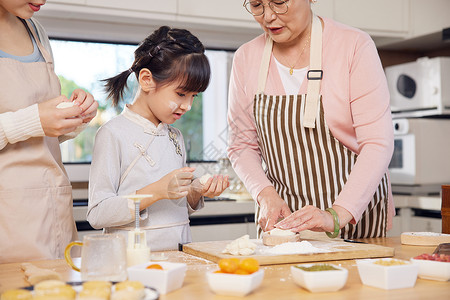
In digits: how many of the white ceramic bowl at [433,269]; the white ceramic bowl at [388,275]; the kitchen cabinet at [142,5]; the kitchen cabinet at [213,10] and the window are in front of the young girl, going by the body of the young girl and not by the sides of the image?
2

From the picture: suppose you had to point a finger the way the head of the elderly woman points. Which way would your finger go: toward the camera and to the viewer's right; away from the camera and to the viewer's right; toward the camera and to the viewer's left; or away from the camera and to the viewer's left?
toward the camera and to the viewer's left

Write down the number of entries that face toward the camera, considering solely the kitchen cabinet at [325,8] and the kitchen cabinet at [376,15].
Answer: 2

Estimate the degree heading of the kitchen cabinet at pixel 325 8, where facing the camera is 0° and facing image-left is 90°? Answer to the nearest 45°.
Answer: approximately 0°

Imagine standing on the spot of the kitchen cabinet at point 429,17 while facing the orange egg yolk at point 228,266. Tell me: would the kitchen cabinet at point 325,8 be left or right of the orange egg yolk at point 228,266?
right

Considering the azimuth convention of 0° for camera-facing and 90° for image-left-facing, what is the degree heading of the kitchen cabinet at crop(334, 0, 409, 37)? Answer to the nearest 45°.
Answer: approximately 0°

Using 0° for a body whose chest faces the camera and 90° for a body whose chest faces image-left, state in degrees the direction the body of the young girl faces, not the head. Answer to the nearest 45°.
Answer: approximately 315°
